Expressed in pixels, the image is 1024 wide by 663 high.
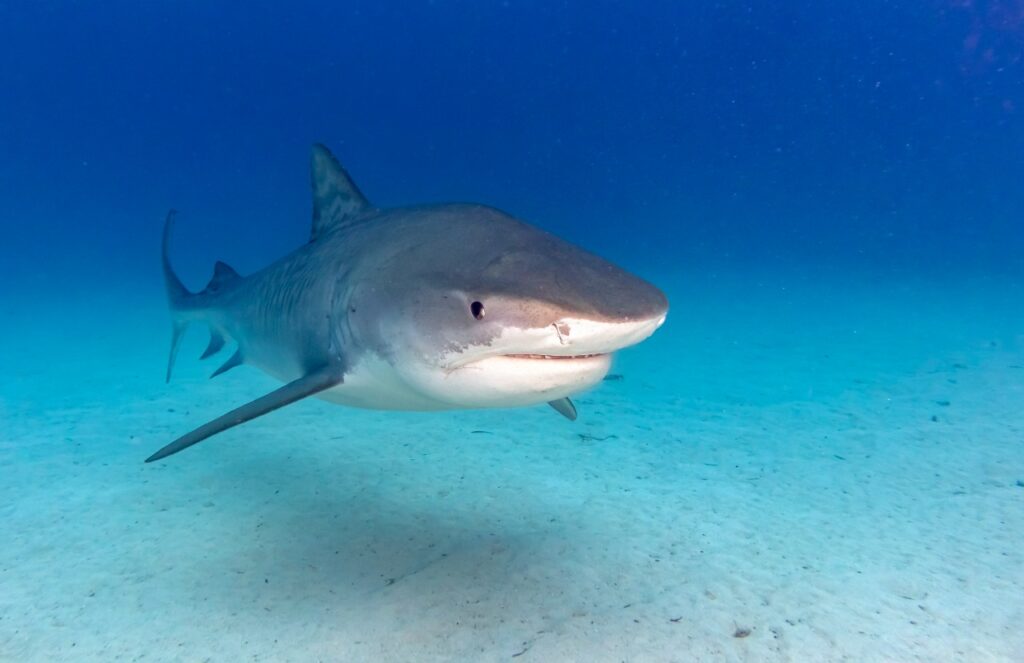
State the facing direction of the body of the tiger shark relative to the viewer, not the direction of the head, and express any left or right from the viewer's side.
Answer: facing the viewer and to the right of the viewer
